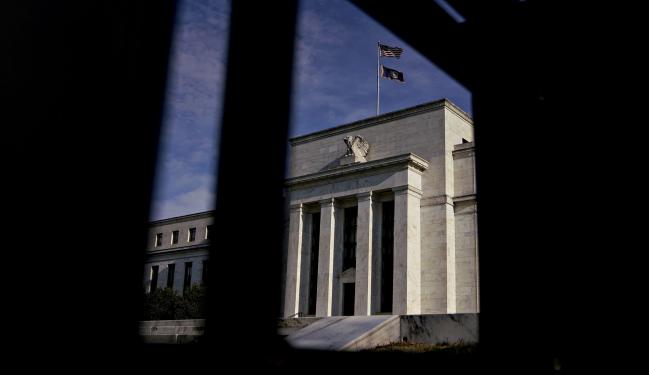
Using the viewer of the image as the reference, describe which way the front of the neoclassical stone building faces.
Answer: facing the viewer and to the left of the viewer

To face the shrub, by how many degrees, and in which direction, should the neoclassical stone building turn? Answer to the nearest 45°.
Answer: approximately 90° to its right
